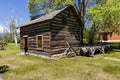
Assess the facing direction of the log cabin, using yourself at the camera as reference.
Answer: facing the viewer and to the left of the viewer
